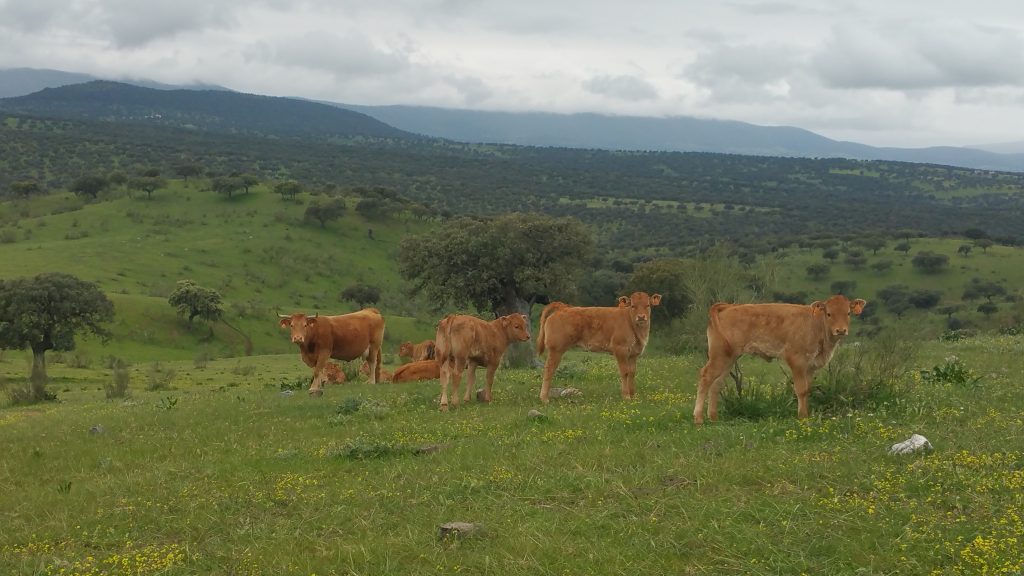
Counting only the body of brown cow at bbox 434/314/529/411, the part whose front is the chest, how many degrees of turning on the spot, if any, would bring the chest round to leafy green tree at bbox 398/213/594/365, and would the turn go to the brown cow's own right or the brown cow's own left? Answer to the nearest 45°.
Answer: approximately 45° to the brown cow's own left

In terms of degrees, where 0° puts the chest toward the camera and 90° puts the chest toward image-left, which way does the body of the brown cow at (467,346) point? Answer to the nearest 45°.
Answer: approximately 225°

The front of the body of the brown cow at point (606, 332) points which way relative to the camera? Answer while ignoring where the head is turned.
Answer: to the viewer's right
